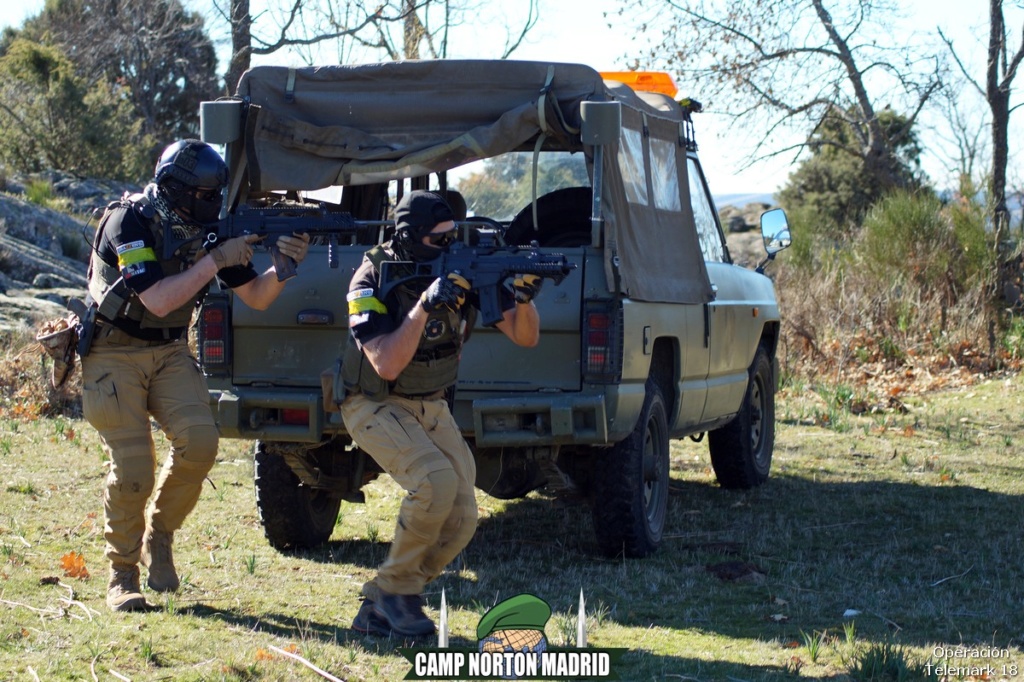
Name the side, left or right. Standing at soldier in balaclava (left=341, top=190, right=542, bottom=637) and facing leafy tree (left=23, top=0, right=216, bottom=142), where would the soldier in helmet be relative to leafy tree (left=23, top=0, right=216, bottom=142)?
left

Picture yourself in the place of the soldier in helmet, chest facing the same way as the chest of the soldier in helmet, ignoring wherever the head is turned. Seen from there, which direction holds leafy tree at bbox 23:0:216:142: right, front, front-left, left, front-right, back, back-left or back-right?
back-left

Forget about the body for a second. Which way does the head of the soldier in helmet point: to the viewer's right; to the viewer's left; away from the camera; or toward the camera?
to the viewer's right

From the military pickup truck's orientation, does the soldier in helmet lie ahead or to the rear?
to the rear

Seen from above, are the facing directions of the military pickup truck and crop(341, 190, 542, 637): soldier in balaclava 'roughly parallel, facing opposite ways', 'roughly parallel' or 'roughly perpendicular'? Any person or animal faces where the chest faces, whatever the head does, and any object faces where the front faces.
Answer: roughly perpendicular

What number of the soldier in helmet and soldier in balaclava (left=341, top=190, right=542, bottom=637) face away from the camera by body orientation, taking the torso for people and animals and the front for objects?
0

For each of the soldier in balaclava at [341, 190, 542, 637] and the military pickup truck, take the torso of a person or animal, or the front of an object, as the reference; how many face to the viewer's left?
0

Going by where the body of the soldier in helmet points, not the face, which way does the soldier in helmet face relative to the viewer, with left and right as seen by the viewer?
facing the viewer and to the right of the viewer

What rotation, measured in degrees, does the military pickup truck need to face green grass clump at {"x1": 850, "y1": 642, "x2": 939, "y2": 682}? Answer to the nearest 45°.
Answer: approximately 90° to its right

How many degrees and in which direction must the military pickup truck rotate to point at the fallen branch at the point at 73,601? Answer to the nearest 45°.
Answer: approximately 180°

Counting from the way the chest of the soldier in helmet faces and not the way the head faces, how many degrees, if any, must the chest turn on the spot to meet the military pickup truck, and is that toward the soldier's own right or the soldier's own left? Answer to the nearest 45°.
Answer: approximately 45° to the soldier's own left

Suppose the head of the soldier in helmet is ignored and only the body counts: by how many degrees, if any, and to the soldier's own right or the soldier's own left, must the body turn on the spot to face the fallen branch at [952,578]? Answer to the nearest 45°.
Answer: approximately 45° to the soldier's own left
